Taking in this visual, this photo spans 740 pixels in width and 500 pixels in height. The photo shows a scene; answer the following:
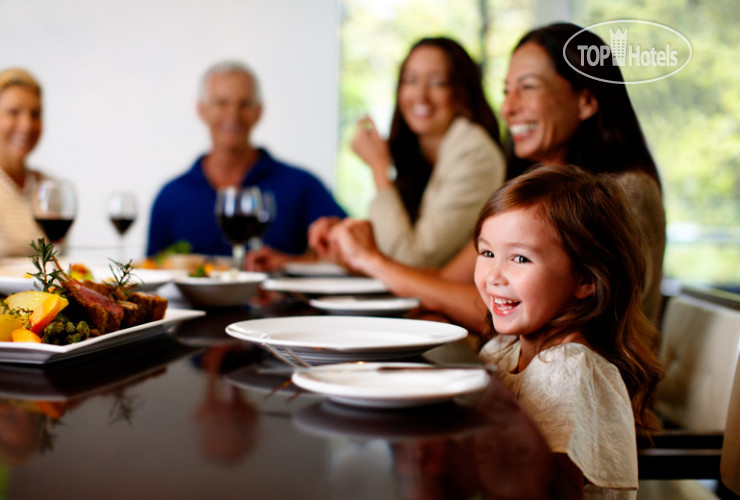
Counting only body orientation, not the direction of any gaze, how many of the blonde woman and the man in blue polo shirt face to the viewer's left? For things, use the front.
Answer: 0

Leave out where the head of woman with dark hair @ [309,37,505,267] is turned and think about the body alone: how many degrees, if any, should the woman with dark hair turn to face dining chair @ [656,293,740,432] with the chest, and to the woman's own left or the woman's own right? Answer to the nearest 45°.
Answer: approximately 90° to the woman's own left

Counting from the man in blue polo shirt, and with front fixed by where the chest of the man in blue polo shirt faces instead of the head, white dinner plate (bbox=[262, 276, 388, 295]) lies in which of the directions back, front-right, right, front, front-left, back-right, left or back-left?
front

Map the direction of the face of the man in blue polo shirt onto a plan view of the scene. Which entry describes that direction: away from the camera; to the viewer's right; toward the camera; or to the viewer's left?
toward the camera

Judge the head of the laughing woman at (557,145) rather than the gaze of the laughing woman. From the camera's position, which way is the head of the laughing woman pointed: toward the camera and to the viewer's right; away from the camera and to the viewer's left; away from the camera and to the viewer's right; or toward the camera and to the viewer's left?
toward the camera and to the viewer's left

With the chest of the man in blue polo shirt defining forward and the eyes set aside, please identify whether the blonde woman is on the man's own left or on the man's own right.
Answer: on the man's own right

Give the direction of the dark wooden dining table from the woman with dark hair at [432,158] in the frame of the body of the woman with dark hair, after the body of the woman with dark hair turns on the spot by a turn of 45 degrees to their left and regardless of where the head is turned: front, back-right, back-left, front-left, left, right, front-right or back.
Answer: front

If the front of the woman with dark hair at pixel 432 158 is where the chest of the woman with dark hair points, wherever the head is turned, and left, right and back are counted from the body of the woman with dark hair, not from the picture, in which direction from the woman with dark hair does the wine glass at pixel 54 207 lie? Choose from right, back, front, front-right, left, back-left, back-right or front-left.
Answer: front

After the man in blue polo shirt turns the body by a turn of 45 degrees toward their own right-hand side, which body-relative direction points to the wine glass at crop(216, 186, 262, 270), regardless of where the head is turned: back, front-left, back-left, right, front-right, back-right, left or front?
front-left

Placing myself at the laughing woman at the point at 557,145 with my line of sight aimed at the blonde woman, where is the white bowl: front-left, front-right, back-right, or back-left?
front-left

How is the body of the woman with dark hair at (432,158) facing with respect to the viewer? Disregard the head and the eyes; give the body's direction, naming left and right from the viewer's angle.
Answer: facing the viewer and to the left of the viewer

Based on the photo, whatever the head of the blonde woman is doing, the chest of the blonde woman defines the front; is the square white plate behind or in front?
in front

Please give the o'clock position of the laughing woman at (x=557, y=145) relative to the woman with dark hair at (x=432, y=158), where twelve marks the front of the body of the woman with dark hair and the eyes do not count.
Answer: The laughing woman is roughly at 10 o'clock from the woman with dark hair.

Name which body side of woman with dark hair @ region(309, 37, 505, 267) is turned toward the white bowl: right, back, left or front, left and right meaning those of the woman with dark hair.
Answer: front

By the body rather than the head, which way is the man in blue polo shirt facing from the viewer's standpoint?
toward the camera

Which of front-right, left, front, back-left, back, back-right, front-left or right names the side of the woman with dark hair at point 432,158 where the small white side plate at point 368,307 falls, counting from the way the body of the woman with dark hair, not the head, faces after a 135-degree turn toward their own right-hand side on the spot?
back

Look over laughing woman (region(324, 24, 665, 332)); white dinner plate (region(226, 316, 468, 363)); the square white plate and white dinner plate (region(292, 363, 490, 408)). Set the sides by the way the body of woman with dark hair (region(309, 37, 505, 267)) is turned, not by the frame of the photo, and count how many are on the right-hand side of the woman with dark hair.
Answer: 0

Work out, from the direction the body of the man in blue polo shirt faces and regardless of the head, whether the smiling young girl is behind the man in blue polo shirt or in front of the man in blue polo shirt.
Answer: in front

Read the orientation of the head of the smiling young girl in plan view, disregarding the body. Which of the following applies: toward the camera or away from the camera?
toward the camera
